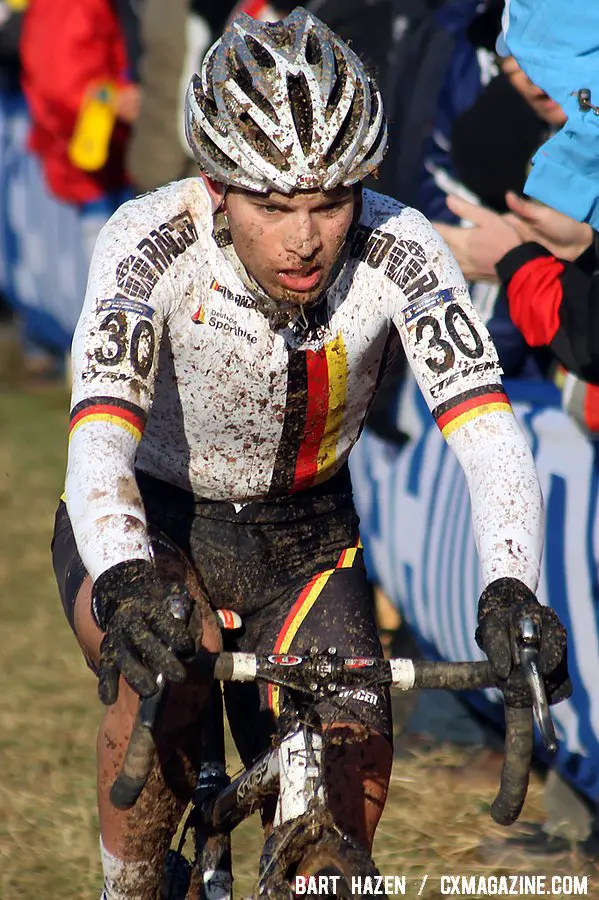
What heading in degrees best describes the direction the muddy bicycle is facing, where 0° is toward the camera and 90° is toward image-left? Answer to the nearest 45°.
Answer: approximately 0°

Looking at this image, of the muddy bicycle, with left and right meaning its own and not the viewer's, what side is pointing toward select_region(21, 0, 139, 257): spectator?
back

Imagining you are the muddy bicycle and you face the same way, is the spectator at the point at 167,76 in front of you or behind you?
behind

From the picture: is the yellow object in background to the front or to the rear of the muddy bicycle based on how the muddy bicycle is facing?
to the rear
